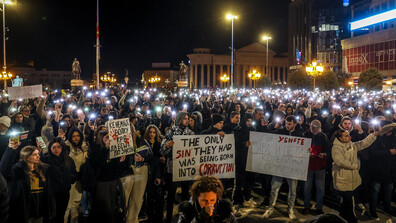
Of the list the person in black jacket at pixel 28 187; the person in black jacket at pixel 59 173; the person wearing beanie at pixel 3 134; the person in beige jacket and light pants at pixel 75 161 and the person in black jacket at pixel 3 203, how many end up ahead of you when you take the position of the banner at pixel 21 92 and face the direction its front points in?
5

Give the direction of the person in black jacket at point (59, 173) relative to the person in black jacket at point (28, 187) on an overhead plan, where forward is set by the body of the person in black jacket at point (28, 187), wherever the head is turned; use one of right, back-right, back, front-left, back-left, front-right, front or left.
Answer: left

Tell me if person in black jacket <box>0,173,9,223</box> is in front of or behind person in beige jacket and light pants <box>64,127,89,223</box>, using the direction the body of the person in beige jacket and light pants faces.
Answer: in front

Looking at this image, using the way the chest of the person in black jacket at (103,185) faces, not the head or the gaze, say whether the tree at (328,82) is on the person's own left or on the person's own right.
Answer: on the person's own left

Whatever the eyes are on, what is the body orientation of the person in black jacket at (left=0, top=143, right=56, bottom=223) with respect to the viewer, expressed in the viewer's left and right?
facing the viewer and to the right of the viewer

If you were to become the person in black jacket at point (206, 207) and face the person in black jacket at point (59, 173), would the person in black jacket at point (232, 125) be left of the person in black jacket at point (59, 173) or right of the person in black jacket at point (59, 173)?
right

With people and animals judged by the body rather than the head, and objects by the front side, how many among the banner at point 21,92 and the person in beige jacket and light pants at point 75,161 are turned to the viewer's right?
0

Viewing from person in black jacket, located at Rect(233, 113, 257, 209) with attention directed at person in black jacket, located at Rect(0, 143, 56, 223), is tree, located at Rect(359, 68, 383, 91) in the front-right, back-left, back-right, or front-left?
back-right

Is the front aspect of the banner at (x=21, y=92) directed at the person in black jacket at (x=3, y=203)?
yes
